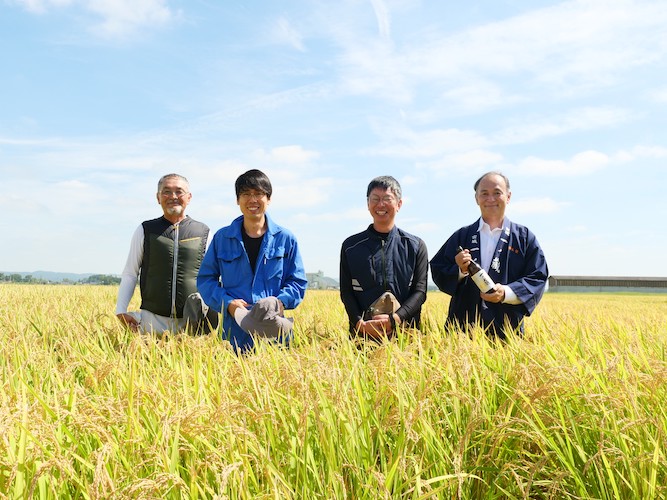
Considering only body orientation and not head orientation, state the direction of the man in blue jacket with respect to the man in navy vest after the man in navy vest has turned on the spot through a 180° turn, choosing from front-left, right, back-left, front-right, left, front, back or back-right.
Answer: left

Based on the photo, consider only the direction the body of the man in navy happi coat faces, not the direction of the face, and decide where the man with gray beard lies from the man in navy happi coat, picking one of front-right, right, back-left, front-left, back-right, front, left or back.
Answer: right

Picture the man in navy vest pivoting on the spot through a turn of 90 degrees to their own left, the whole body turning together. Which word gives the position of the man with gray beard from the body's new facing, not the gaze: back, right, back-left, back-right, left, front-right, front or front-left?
back

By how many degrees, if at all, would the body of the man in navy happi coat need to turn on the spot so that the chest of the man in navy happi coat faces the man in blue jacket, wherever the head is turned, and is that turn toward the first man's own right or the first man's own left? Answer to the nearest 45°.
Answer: approximately 90° to the first man's own right

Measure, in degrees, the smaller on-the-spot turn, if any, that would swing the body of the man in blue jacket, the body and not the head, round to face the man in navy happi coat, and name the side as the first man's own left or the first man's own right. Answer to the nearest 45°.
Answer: approximately 90° to the first man's own left

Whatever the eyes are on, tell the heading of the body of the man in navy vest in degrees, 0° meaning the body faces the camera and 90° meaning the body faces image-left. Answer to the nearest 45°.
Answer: approximately 0°

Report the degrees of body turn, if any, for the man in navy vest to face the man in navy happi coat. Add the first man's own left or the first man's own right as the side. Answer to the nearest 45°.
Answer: approximately 90° to the first man's own left

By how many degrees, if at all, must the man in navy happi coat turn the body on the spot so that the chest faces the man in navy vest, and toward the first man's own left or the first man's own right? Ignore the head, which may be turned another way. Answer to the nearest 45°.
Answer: approximately 90° to the first man's own right
